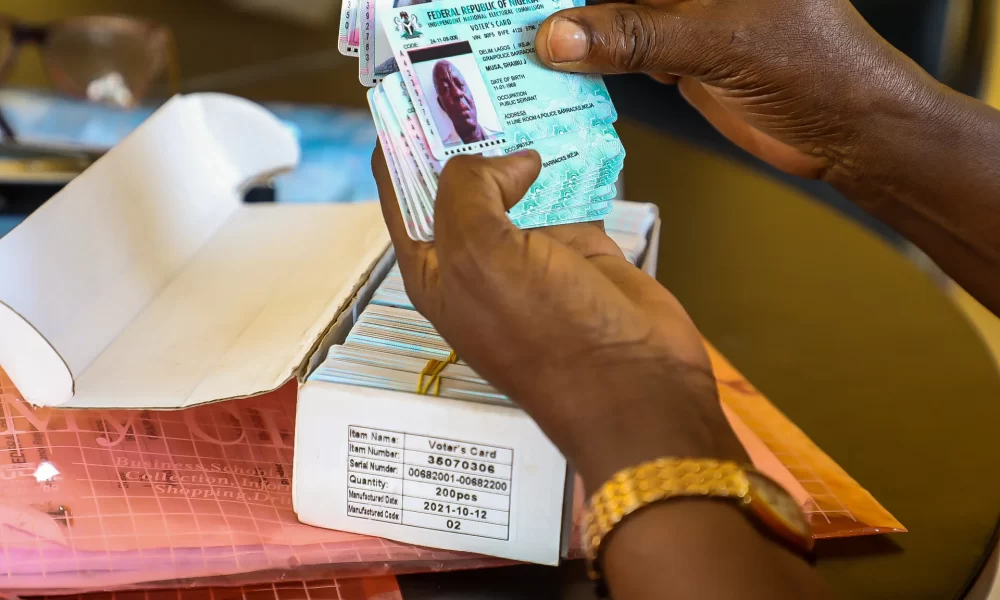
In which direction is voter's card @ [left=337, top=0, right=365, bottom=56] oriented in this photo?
toward the camera

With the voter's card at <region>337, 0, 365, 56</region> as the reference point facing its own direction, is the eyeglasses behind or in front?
behind
